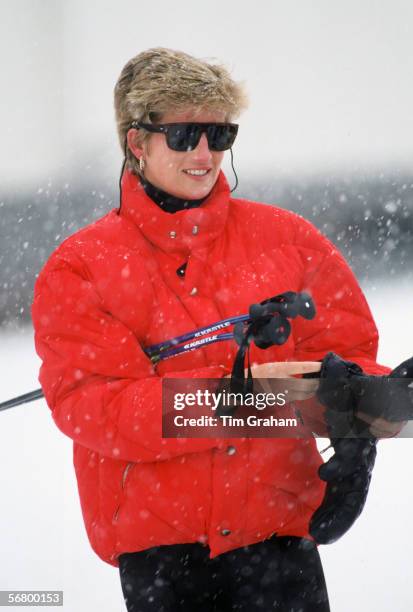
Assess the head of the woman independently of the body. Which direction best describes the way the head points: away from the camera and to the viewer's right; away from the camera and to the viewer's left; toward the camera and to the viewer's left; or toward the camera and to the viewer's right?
toward the camera and to the viewer's right

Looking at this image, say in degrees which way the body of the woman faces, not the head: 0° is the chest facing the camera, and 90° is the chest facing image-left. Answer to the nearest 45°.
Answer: approximately 315°
